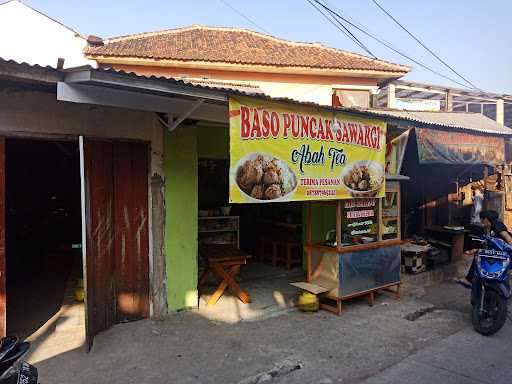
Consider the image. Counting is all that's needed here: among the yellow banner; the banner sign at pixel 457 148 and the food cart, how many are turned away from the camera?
0

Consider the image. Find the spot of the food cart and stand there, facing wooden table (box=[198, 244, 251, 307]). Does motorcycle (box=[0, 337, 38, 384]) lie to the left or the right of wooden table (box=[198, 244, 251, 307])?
left

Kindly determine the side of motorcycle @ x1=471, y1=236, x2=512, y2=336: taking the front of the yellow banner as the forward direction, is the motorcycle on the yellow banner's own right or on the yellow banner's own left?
on the yellow banner's own left

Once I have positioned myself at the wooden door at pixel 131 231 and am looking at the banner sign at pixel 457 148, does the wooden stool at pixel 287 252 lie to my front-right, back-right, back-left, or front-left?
front-left

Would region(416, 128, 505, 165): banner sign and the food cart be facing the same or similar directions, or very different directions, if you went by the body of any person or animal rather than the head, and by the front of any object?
same or similar directions

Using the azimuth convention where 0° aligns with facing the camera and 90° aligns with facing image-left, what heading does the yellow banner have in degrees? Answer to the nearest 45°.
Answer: approximately 315°

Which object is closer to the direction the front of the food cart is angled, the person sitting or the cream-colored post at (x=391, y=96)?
the person sitting

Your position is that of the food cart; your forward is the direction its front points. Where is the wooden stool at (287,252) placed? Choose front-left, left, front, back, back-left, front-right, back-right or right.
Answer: back

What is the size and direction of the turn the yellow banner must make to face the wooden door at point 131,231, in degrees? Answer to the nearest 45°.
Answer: approximately 135° to its right

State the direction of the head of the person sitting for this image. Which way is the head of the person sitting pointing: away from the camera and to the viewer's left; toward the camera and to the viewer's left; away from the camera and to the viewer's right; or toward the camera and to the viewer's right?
toward the camera and to the viewer's left

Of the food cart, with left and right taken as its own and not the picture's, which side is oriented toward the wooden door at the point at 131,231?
right

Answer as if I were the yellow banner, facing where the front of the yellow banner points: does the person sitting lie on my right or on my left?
on my left

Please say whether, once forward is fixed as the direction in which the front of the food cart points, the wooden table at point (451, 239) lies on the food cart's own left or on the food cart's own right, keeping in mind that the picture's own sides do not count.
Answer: on the food cart's own left

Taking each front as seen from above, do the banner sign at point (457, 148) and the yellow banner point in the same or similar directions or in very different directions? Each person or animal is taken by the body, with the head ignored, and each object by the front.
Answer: same or similar directions

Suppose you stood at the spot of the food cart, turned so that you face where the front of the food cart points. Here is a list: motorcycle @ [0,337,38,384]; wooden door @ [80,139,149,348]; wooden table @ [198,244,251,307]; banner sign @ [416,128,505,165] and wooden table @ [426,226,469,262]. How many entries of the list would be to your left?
2
